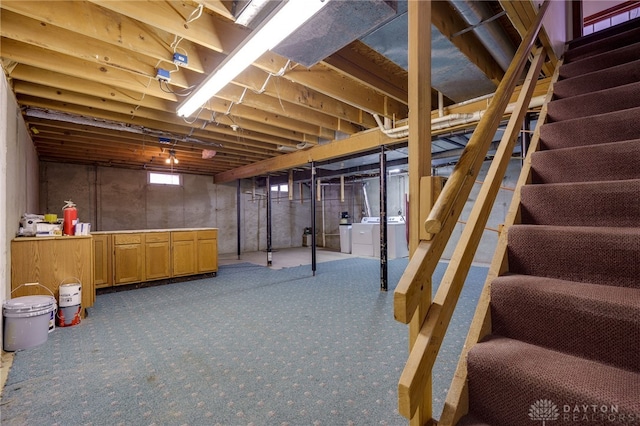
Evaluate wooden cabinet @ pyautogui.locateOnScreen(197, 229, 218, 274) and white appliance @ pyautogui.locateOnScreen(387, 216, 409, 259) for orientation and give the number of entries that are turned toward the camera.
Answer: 2

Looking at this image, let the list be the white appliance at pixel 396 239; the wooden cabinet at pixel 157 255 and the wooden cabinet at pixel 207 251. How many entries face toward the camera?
3

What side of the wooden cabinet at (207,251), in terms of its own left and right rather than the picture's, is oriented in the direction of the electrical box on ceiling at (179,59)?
front

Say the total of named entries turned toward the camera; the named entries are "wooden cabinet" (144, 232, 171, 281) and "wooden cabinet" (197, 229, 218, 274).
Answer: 2

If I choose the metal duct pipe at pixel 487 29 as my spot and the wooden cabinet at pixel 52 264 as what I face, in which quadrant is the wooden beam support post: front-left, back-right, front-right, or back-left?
front-left

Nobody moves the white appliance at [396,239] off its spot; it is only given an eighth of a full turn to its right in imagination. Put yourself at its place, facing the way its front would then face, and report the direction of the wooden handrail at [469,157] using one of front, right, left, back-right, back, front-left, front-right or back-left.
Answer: front-left

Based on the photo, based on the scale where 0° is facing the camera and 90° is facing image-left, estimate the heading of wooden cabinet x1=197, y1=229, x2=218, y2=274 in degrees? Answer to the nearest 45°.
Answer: approximately 0°

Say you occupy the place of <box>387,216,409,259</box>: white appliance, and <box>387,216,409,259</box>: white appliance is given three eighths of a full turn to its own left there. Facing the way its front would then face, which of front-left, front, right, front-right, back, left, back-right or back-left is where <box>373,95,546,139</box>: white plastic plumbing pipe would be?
back-right

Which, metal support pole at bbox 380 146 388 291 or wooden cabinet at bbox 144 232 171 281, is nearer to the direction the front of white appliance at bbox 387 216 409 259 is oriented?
the metal support pole

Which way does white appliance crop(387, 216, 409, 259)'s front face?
toward the camera

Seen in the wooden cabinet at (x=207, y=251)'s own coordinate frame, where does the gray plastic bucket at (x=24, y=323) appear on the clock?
The gray plastic bucket is roughly at 1 o'clock from the wooden cabinet.

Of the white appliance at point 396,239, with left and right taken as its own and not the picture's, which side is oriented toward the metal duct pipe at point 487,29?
front

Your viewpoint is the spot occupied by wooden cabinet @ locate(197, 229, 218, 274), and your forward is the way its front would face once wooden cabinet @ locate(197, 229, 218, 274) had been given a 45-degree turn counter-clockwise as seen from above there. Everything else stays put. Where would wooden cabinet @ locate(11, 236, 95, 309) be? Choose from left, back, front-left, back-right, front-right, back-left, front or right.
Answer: right

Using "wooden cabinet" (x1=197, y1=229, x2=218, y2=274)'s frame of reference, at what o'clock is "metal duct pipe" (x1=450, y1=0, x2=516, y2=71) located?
The metal duct pipe is roughly at 11 o'clock from the wooden cabinet.

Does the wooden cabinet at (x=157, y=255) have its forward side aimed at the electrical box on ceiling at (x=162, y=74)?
yes

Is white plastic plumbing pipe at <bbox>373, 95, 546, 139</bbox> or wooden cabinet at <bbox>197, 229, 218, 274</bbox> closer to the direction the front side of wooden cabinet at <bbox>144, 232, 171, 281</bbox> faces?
the white plastic plumbing pipe
